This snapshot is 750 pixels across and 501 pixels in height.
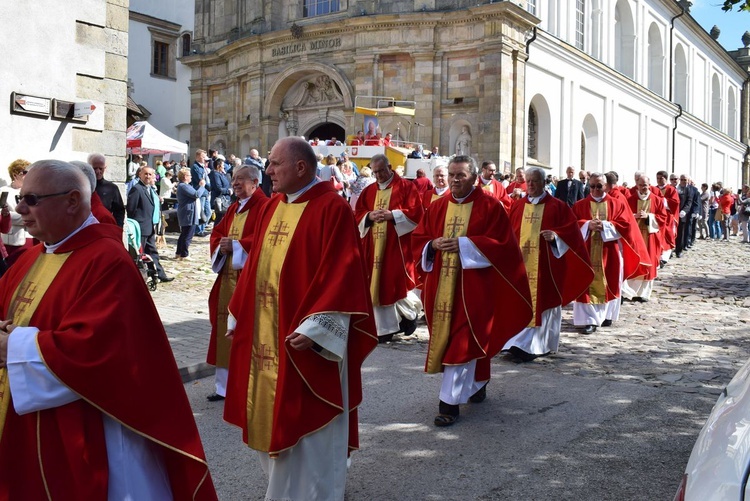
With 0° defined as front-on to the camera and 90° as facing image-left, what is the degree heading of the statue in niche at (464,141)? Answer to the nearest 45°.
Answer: approximately 0°

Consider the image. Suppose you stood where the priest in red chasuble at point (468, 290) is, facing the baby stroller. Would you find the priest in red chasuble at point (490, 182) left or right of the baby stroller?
right

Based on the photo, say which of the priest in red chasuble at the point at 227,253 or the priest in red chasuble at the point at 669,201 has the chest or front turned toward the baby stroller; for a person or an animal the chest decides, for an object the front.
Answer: the priest in red chasuble at the point at 669,201

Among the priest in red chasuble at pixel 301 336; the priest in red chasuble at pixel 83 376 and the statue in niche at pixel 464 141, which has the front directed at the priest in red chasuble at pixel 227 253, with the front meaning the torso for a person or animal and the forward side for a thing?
the statue in niche

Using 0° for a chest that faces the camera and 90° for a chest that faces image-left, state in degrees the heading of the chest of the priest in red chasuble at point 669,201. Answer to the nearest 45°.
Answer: approximately 45°

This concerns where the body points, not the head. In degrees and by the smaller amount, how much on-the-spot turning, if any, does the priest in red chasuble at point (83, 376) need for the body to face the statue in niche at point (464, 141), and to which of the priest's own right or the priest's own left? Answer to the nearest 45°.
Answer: approximately 180°

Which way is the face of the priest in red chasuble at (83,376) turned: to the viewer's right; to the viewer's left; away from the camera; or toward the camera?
to the viewer's left

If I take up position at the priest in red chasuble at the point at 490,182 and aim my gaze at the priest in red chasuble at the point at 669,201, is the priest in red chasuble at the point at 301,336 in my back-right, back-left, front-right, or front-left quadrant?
back-right

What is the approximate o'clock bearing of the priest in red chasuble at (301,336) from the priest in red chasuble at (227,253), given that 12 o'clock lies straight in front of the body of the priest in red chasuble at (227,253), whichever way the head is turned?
the priest in red chasuble at (301,336) is roughly at 10 o'clock from the priest in red chasuble at (227,253).

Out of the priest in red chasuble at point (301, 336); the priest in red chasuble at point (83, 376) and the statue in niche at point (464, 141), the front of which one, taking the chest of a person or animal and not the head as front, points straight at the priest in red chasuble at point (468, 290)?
the statue in niche

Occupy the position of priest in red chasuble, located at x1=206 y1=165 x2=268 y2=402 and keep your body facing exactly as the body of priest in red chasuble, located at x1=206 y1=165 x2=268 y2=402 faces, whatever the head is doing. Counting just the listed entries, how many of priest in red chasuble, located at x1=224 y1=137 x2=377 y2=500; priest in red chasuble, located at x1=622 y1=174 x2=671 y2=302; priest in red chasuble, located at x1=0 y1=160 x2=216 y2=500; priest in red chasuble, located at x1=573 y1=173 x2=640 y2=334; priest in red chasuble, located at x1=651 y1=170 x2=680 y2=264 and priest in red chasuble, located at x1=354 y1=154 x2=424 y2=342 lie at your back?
4

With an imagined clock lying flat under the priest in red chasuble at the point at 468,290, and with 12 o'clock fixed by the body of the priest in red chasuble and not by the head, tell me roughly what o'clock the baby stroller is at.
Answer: The baby stroller is roughly at 3 o'clock from the priest in red chasuble.

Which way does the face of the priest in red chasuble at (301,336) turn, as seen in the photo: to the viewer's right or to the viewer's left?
to the viewer's left

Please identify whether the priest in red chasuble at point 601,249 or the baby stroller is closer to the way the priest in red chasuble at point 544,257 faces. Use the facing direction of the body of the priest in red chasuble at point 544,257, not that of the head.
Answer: the baby stroller
